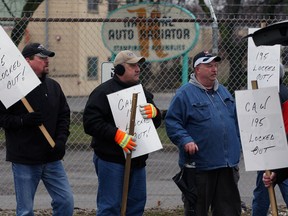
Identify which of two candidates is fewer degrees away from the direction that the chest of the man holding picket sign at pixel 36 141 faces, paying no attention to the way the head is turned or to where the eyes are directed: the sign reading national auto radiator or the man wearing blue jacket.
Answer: the man wearing blue jacket

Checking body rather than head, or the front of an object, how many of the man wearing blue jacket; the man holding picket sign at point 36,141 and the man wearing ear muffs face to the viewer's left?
0

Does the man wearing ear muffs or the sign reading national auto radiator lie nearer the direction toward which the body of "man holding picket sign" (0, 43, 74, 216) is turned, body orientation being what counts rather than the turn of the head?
the man wearing ear muffs

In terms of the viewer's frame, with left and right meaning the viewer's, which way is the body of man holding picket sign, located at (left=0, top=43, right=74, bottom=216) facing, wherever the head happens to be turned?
facing the viewer and to the right of the viewer

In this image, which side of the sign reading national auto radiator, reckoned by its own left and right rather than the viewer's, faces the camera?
front

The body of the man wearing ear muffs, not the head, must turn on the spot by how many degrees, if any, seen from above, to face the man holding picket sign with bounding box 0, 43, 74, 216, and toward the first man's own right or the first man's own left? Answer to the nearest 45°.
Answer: approximately 135° to the first man's own right

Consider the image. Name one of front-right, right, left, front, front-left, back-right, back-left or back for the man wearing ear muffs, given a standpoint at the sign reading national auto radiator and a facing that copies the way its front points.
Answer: front

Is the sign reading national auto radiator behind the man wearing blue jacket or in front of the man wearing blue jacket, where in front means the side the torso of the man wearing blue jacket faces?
behind

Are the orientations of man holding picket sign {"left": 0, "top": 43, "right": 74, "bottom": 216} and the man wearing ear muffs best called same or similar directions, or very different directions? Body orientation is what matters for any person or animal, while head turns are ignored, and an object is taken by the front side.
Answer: same or similar directions

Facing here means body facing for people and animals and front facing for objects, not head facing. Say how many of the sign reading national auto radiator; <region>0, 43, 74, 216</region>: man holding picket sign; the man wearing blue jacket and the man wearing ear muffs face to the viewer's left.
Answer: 0

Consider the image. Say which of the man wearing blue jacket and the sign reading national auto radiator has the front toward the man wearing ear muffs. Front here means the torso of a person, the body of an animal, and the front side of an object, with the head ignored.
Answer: the sign reading national auto radiator

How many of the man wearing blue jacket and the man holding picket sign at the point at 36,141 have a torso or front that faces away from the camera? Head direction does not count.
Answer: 0

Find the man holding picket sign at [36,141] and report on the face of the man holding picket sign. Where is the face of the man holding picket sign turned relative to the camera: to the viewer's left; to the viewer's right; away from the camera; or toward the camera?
to the viewer's right

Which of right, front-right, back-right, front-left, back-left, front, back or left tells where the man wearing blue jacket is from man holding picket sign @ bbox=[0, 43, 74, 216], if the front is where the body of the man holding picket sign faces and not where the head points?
front-left
